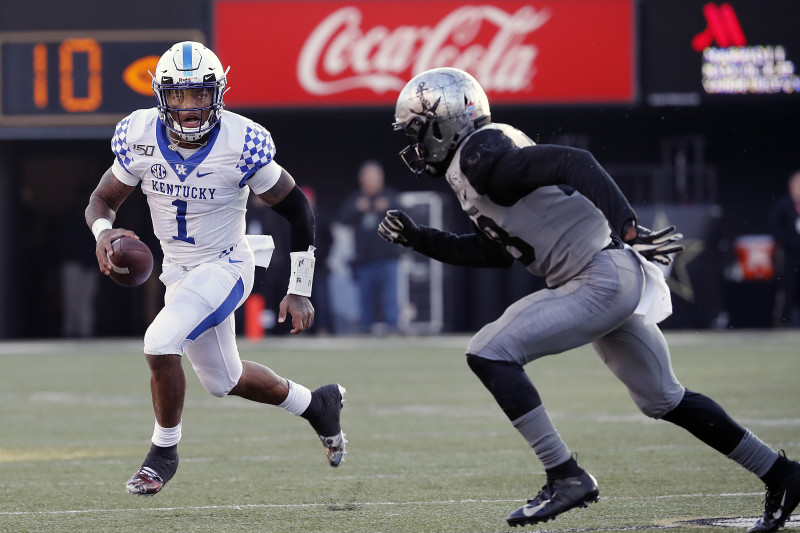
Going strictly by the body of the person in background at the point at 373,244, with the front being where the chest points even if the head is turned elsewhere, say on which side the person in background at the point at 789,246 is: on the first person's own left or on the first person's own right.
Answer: on the first person's own left

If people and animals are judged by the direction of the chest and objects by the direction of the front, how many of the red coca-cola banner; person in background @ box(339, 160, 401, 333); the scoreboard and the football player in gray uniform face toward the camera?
3

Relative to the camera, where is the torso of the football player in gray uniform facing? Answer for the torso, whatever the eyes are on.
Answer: to the viewer's left

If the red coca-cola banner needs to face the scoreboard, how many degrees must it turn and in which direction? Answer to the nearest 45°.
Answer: approximately 90° to its right

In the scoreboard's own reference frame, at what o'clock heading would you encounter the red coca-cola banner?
The red coca-cola banner is roughly at 9 o'clock from the scoreboard.

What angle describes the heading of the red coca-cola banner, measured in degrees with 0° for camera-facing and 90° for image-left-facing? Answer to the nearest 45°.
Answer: approximately 0°
